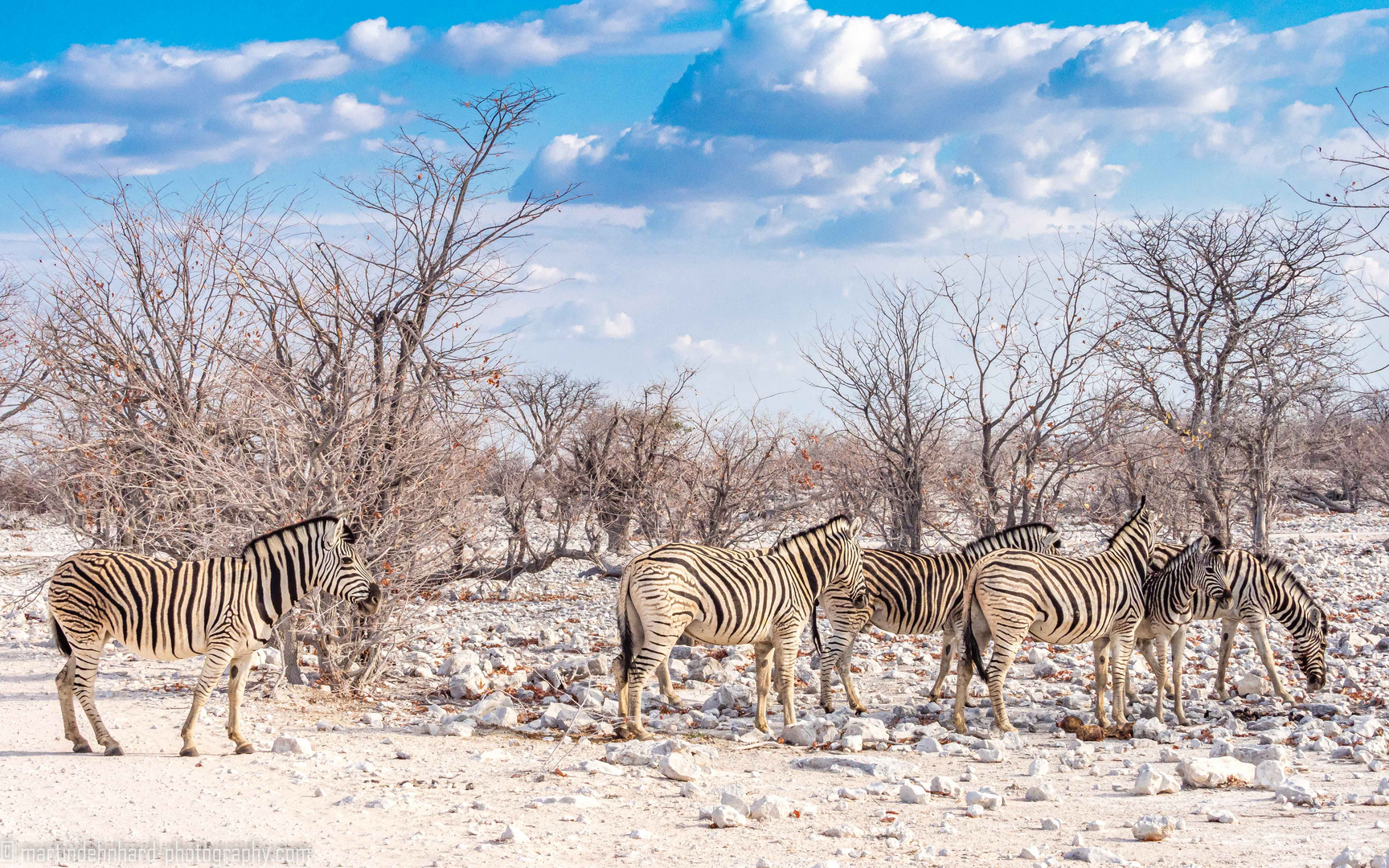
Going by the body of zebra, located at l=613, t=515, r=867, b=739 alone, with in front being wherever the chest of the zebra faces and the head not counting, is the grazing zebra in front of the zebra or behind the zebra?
in front

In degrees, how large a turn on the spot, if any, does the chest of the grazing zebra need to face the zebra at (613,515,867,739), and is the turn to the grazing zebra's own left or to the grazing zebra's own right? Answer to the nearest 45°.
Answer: approximately 135° to the grazing zebra's own right

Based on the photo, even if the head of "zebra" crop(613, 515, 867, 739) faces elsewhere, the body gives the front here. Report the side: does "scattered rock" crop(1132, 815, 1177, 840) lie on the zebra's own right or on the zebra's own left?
on the zebra's own right

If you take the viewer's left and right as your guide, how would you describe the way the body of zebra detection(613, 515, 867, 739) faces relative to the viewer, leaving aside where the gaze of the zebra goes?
facing to the right of the viewer

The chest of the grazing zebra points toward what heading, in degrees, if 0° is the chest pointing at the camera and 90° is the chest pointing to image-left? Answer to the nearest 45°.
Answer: approximately 270°

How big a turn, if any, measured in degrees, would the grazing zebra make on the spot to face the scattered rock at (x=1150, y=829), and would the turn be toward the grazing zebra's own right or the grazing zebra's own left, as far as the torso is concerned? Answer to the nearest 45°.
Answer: approximately 90° to the grazing zebra's own right

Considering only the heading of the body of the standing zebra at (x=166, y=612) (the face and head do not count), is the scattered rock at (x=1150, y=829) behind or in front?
in front

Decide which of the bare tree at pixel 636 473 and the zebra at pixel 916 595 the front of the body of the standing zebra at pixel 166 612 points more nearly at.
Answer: the zebra

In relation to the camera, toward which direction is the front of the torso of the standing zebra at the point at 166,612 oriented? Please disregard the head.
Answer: to the viewer's right

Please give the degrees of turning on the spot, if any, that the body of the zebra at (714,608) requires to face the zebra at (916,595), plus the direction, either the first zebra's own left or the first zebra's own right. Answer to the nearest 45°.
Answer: approximately 45° to the first zebra's own left
